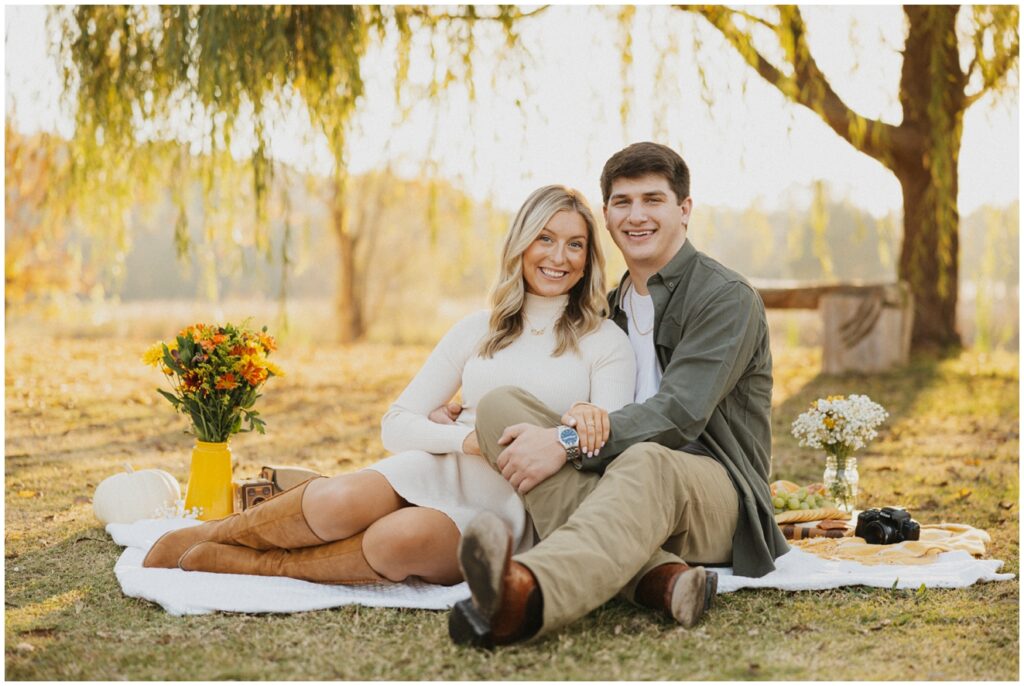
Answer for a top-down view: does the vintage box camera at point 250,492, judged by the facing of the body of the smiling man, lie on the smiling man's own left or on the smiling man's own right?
on the smiling man's own right

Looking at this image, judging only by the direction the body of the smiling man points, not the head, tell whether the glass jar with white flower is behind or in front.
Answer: behind

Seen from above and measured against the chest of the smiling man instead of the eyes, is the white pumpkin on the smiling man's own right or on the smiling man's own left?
on the smiling man's own right

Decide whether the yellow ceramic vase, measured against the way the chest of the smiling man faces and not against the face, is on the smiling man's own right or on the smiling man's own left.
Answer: on the smiling man's own right

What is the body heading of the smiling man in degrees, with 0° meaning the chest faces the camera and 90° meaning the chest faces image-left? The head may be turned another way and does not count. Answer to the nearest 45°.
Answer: approximately 45°

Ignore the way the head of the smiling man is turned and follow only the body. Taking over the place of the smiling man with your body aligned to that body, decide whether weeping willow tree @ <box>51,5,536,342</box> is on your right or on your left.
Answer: on your right

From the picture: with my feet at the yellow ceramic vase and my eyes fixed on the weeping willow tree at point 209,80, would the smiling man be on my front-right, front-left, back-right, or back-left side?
back-right

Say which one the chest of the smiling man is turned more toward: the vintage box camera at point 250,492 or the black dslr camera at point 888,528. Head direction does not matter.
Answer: the vintage box camera
